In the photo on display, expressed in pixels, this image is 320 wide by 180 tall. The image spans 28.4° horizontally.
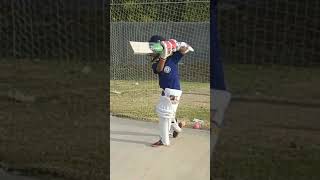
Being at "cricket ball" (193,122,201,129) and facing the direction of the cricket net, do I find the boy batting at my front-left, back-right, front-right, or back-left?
back-left

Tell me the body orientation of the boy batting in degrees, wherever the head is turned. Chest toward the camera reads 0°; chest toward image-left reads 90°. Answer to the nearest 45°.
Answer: approximately 45°

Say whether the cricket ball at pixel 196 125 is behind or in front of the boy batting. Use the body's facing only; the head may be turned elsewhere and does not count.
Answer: behind

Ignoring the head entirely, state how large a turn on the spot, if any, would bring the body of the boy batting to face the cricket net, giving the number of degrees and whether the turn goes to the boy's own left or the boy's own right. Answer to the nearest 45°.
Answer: approximately 135° to the boy's own right

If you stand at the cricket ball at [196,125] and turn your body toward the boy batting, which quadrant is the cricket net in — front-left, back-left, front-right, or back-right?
back-right
